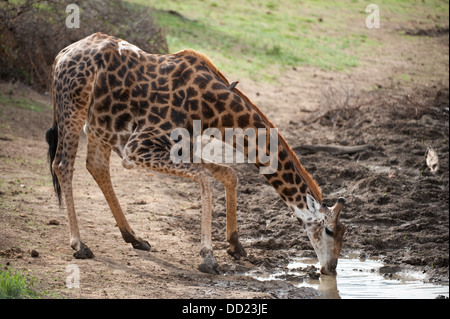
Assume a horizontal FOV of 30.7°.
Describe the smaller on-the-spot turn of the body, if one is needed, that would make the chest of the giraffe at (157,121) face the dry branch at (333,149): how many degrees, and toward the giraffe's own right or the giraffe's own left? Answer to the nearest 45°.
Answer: approximately 45° to the giraffe's own left

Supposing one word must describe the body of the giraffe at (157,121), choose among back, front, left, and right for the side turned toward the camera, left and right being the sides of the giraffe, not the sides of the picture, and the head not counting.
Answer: right
